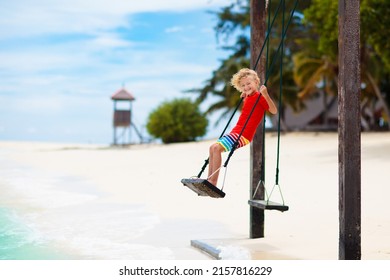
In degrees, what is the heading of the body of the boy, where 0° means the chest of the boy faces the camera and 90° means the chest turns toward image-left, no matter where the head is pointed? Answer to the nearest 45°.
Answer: approximately 45°

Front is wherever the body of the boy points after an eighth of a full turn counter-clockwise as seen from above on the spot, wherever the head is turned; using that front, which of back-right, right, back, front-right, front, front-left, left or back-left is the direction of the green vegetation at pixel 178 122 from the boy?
back

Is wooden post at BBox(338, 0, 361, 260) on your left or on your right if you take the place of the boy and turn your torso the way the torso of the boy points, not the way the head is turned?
on your left
